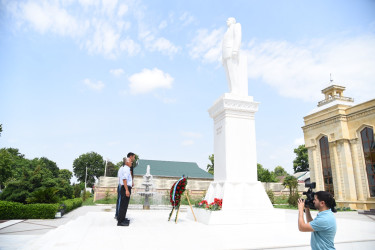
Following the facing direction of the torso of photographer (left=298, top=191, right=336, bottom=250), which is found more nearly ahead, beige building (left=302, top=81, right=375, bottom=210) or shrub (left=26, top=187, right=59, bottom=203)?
the shrub

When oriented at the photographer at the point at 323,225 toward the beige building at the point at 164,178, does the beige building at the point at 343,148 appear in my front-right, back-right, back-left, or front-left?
front-right

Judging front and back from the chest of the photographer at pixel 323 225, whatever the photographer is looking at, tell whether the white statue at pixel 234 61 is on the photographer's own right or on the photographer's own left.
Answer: on the photographer's own right

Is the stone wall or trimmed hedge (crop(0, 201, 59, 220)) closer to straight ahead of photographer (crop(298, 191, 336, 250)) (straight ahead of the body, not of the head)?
the trimmed hedge

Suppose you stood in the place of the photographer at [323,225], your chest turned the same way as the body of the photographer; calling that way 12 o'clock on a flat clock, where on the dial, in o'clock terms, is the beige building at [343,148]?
The beige building is roughly at 3 o'clock from the photographer.

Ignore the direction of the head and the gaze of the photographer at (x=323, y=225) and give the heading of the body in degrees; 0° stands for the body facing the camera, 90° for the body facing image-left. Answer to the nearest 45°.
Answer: approximately 90°

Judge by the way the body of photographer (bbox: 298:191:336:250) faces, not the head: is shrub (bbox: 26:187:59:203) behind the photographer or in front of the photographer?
in front

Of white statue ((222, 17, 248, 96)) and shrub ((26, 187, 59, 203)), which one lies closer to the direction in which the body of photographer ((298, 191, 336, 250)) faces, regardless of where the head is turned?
the shrub

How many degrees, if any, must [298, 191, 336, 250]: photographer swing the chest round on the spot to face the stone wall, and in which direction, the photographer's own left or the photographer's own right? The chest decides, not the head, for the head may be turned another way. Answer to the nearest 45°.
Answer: approximately 45° to the photographer's own right

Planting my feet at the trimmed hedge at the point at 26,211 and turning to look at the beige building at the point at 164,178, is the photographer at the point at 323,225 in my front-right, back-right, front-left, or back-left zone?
back-right

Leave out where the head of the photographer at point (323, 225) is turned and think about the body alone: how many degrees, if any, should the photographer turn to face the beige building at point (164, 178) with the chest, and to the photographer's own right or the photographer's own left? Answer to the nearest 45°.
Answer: approximately 45° to the photographer's own right
